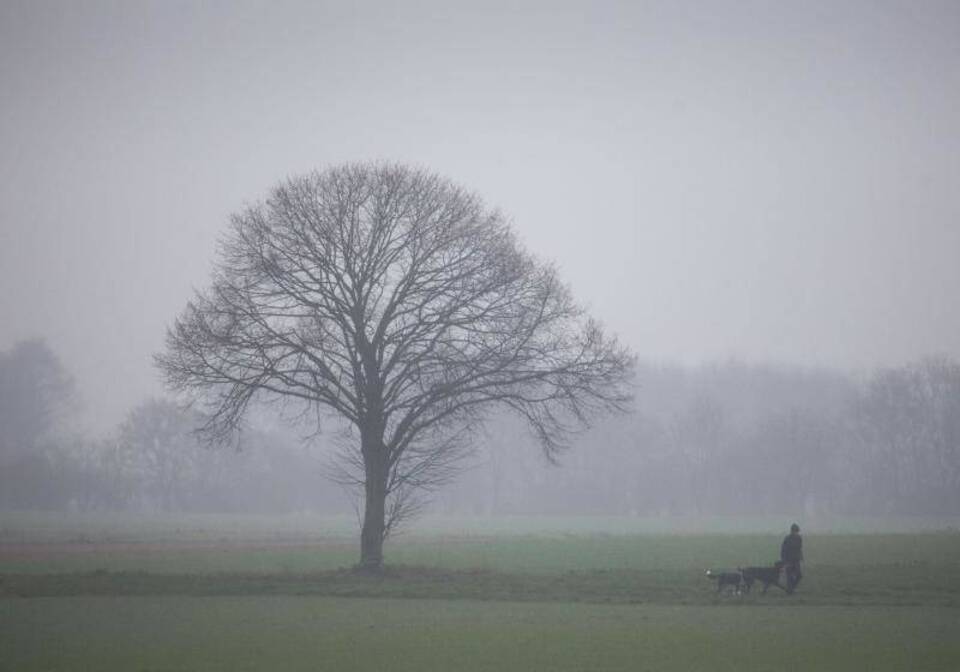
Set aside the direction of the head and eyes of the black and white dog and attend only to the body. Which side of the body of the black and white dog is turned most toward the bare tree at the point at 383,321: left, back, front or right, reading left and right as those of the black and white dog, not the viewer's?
front

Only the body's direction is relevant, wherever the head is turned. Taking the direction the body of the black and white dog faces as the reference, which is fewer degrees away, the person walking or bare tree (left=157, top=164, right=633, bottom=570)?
the bare tree

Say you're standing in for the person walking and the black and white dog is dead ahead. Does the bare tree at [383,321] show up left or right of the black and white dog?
right

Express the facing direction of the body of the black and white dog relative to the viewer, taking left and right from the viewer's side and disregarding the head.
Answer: facing to the left of the viewer

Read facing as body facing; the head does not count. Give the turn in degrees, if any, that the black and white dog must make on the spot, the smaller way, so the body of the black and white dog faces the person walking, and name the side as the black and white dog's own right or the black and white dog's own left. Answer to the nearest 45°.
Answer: approximately 135° to the black and white dog's own right
